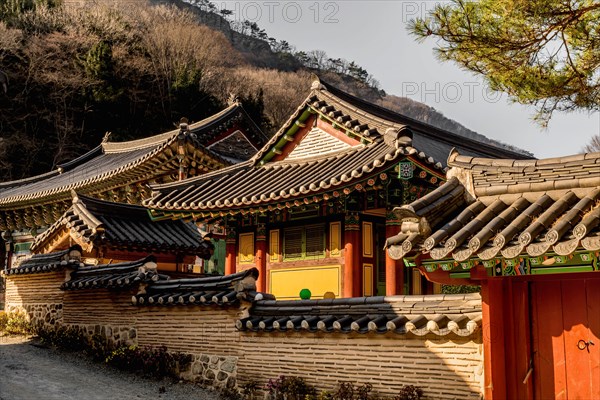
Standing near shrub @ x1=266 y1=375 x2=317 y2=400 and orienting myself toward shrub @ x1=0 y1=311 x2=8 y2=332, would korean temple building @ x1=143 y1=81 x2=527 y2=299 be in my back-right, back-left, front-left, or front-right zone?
front-right

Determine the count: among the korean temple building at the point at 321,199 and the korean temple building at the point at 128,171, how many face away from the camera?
0

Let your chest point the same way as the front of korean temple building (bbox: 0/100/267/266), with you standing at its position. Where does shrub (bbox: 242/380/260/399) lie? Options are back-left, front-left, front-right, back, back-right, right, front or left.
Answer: front-left

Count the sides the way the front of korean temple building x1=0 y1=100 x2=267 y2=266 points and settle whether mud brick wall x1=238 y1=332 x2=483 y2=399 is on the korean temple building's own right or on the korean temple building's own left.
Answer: on the korean temple building's own left

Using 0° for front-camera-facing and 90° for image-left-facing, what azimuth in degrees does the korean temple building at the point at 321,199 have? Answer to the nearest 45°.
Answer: approximately 315°

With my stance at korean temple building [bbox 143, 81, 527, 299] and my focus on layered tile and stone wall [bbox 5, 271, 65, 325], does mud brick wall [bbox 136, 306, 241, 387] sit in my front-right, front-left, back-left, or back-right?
front-left

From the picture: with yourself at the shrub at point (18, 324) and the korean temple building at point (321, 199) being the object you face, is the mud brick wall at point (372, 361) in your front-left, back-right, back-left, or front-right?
front-right

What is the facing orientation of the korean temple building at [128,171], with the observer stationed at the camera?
facing the viewer and to the left of the viewer
